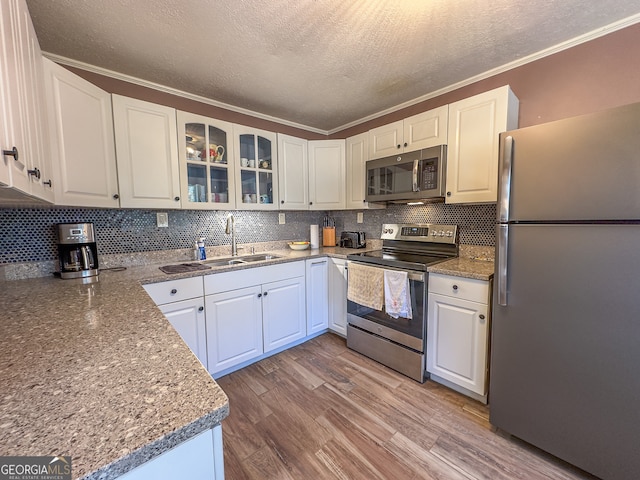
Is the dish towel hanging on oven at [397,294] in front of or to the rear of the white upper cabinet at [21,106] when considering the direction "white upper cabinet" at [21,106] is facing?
in front

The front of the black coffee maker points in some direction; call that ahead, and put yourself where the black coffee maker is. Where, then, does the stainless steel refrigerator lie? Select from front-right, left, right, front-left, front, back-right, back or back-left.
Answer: front-left

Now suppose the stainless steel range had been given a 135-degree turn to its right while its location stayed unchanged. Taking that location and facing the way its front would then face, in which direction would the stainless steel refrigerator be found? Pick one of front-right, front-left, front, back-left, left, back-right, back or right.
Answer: back-right

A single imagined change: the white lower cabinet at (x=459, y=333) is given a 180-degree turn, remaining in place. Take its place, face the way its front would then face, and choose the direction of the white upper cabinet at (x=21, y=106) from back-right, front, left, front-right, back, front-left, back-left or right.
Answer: back

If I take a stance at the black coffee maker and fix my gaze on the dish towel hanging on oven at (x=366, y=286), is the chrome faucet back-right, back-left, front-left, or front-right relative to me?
front-left

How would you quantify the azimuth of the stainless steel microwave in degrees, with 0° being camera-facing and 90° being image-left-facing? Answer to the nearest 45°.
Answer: approximately 45°

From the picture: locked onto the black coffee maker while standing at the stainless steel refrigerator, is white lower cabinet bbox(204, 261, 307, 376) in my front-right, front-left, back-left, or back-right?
front-right

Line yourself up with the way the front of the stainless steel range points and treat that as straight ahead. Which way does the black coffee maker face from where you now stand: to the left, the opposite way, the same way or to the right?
to the left

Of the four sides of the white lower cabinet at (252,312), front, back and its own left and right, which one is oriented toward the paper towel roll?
left

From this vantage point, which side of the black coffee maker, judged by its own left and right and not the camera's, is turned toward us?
front

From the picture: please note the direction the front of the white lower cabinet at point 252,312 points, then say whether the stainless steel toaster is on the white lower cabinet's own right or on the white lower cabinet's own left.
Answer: on the white lower cabinet's own left

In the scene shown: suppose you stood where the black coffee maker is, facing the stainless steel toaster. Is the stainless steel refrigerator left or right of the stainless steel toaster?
right

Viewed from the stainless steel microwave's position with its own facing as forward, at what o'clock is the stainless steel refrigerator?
The stainless steel refrigerator is roughly at 9 o'clock from the stainless steel microwave.
